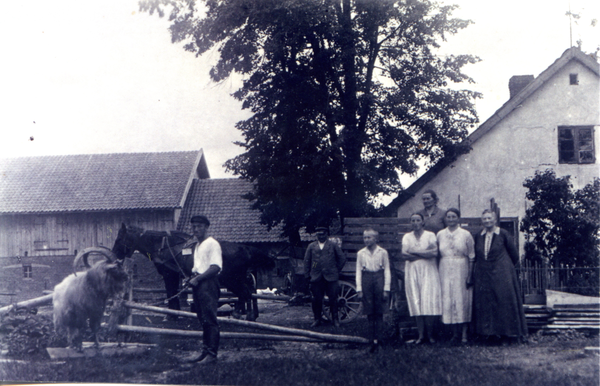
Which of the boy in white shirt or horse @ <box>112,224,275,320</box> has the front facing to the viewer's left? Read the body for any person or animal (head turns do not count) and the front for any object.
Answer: the horse

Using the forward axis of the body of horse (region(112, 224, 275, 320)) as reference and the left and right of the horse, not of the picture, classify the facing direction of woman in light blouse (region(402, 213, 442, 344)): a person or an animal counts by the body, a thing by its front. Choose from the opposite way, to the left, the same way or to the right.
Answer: to the left

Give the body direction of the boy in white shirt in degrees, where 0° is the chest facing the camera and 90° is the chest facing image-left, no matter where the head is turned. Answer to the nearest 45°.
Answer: approximately 0°

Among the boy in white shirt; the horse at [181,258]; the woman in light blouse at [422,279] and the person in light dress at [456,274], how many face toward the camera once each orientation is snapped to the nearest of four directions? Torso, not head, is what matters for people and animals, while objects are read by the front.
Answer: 3

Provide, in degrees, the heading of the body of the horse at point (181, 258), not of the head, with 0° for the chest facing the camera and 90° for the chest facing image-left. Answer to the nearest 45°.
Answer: approximately 90°

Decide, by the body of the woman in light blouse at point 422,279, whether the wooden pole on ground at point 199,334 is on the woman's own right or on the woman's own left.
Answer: on the woman's own right

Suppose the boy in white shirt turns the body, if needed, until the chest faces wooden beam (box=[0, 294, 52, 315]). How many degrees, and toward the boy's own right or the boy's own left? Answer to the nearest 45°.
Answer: approximately 90° to the boy's own right
